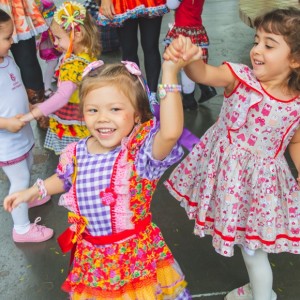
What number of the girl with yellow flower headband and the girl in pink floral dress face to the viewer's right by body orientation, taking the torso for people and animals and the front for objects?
0

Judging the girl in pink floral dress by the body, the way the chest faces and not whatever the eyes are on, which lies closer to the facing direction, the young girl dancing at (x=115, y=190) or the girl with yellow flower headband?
the young girl dancing

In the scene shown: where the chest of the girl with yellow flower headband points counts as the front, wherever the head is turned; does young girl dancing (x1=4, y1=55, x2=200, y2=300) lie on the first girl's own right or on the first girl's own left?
on the first girl's own left

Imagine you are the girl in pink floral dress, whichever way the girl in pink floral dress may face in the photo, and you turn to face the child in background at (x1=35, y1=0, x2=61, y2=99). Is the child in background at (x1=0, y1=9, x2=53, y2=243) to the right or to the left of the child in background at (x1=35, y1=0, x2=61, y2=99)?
left

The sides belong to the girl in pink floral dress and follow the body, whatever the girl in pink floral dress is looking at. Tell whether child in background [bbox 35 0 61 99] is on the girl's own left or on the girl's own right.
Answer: on the girl's own right

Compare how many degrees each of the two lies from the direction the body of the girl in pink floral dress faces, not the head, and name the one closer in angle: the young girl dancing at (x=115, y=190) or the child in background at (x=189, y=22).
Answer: the young girl dancing

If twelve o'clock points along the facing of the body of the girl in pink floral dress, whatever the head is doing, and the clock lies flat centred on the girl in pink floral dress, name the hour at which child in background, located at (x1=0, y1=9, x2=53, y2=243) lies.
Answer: The child in background is roughly at 2 o'clock from the girl in pink floral dress.

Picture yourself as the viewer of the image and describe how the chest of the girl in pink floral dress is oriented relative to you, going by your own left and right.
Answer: facing the viewer and to the left of the viewer

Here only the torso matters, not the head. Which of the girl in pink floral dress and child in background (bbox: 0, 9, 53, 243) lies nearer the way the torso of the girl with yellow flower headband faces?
the child in background

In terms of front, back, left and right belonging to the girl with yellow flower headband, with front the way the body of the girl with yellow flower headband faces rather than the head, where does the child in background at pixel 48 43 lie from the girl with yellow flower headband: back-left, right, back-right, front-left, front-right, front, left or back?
right
